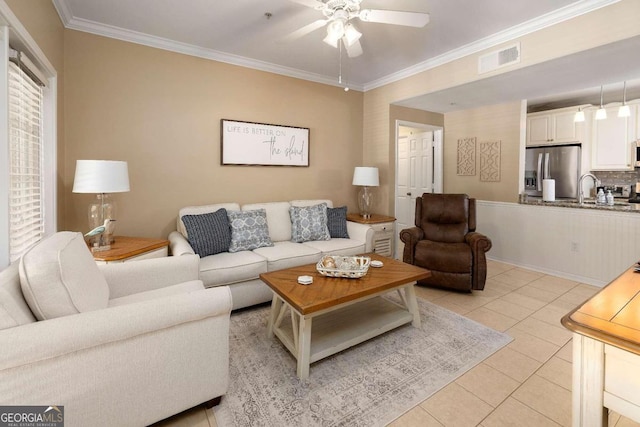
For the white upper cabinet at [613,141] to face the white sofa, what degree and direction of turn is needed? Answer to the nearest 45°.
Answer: approximately 45° to its right

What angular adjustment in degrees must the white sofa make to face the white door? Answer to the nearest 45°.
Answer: approximately 90° to its left

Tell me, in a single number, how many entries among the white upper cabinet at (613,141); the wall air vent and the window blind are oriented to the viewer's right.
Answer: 1

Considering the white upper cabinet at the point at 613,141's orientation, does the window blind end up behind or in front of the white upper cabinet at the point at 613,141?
in front

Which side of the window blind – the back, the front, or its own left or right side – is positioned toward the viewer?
right

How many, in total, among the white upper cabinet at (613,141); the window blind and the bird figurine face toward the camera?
1
